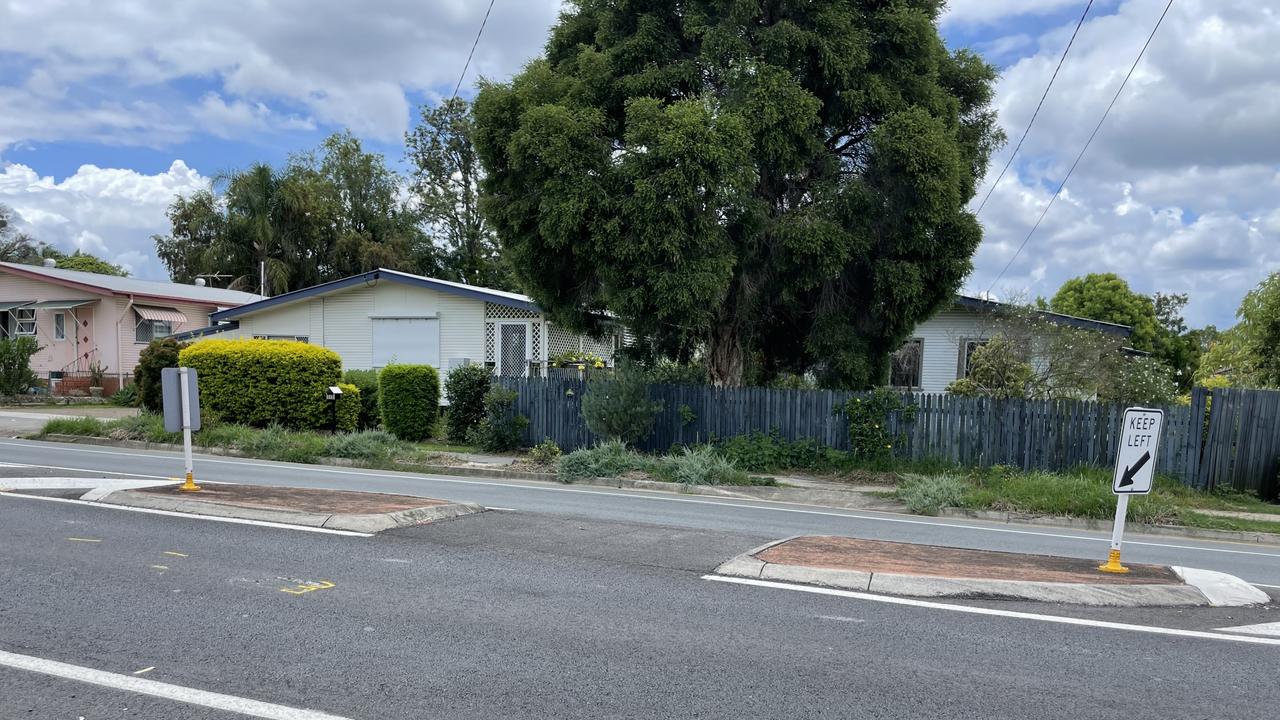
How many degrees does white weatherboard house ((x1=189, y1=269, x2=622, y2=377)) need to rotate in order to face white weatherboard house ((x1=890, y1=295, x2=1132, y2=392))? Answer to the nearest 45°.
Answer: approximately 45° to its left

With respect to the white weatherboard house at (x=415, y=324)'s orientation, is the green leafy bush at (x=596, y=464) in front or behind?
in front

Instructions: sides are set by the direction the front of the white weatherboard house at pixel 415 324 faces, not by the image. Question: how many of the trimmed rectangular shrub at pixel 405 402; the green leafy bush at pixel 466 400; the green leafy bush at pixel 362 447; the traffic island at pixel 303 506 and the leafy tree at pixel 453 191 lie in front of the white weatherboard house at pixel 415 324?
4

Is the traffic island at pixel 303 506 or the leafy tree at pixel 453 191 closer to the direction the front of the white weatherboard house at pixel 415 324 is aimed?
the traffic island

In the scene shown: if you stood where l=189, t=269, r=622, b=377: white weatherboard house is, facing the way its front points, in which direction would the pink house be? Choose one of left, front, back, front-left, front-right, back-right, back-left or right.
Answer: back-right

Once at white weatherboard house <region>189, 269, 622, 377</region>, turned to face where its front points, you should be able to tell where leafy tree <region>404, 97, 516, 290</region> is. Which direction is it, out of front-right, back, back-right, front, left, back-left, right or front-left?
back

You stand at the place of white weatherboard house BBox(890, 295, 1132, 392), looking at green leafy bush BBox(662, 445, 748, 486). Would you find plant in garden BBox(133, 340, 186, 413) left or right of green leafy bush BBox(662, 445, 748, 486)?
right

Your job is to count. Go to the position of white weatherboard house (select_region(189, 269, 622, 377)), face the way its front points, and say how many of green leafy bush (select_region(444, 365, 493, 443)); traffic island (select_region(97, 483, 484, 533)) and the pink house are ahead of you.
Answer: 2

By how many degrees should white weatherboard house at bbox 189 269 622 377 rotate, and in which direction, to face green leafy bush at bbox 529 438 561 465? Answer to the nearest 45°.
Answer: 0° — it already faces it

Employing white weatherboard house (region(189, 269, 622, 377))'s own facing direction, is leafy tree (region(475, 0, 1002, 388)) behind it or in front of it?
in front

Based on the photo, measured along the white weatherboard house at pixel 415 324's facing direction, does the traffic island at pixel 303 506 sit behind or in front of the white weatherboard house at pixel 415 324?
in front

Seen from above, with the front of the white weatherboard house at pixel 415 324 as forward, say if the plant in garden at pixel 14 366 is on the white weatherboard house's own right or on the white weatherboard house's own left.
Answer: on the white weatherboard house's own right

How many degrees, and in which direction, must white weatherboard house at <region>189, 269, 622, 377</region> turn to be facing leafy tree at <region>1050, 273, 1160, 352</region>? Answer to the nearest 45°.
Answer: approximately 90° to its left

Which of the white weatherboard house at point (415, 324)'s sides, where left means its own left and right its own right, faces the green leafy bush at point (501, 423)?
front

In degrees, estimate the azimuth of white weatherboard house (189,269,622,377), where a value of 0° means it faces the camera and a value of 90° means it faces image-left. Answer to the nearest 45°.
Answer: approximately 0°
